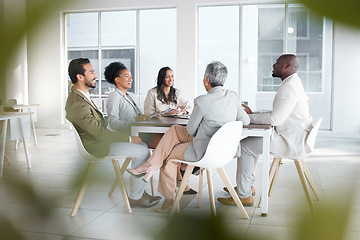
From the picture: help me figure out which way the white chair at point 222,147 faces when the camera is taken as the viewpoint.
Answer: facing away from the viewer and to the left of the viewer

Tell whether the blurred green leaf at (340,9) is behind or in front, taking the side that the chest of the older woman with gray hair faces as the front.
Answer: behind

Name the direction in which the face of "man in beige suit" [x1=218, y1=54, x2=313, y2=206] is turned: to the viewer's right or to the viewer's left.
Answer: to the viewer's left

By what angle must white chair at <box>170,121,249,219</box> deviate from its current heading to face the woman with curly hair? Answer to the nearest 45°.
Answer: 0° — it already faces them

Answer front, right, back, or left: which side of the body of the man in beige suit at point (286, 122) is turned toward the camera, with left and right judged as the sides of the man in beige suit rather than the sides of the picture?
left

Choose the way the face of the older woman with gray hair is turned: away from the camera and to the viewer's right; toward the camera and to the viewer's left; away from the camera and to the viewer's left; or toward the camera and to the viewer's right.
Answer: away from the camera and to the viewer's left

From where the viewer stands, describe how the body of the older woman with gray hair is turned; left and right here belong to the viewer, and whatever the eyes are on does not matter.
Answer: facing away from the viewer and to the left of the viewer
